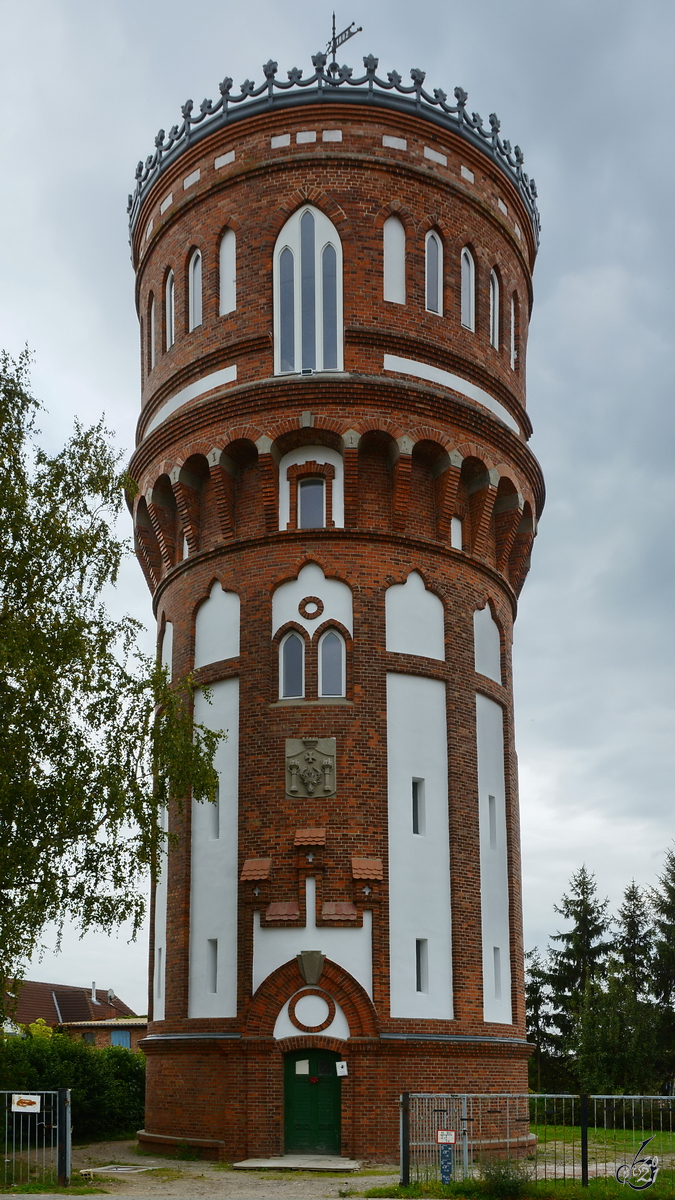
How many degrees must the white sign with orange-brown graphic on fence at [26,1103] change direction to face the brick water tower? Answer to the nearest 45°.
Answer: approximately 135° to its left

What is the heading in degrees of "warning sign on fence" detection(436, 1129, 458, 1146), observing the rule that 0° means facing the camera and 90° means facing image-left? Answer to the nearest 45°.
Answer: approximately 0°

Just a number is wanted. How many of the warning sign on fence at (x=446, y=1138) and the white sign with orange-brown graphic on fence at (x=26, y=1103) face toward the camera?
2

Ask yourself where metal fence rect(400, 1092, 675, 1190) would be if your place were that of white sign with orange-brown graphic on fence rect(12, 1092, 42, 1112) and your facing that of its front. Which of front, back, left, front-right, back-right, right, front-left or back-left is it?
left

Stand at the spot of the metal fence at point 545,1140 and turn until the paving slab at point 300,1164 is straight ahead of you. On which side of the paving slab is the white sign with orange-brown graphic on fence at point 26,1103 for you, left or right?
left

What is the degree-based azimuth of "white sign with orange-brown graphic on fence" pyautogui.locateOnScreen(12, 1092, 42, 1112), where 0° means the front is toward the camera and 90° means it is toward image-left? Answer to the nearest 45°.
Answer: approximately 0°

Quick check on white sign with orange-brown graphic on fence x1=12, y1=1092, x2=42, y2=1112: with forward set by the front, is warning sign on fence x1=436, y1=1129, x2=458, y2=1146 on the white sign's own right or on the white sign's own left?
on the white sign's own left
